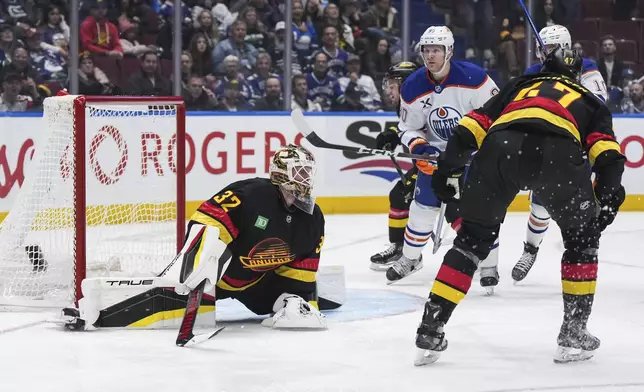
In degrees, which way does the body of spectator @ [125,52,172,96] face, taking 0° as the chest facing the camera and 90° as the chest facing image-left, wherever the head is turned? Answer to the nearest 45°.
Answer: approximately 0°

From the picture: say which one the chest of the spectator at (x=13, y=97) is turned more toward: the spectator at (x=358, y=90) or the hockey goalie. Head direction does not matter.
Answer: the hockey goalie

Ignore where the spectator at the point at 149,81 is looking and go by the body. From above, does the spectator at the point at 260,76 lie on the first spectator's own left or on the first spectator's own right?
on the first spectator's own left

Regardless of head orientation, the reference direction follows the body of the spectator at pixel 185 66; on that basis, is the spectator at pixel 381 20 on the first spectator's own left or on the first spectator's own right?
on the first spectator's own left

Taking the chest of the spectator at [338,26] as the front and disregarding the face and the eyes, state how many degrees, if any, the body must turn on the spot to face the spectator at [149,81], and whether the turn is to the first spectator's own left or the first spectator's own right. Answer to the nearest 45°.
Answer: approximately 45° to the first spectator's own right

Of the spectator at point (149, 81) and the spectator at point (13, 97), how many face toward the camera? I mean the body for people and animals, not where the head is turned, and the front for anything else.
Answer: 2

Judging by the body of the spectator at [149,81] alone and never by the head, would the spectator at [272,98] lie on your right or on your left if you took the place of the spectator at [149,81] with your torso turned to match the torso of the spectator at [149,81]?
on your left
